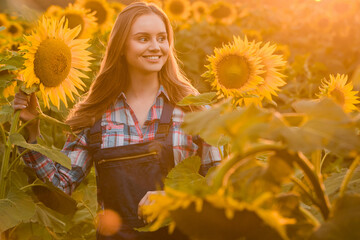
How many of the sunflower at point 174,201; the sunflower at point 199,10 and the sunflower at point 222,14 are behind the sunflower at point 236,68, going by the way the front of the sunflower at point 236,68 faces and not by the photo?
2

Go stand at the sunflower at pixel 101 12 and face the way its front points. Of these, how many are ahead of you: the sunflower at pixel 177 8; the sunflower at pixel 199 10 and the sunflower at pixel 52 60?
1

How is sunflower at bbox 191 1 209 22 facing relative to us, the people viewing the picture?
facing the viewer

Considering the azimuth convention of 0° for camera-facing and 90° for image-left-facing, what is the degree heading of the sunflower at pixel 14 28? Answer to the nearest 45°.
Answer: approximately 0°

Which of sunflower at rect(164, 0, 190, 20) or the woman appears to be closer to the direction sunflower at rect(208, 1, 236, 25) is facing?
the woman

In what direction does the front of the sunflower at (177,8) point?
toward the camera

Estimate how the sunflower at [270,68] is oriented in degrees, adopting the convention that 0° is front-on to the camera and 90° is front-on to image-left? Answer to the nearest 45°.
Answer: approximately 0°

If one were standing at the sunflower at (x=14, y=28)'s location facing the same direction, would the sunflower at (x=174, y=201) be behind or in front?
in front

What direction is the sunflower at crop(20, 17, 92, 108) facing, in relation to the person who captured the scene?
facing the viewer and to the left of the viewer

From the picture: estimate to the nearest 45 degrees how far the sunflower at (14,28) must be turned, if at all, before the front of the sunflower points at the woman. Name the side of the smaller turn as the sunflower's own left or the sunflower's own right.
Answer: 0° — it already faces them

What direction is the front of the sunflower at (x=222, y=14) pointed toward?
toward the camera

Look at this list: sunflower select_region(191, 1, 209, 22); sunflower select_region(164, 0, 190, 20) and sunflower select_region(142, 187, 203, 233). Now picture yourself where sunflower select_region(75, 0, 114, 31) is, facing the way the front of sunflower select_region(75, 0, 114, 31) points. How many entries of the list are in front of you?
1

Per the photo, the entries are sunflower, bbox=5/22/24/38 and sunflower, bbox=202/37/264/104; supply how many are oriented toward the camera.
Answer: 2

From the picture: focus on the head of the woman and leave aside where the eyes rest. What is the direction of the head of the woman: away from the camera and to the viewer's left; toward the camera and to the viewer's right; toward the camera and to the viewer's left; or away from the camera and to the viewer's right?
toward the camera and to the viewer's right
